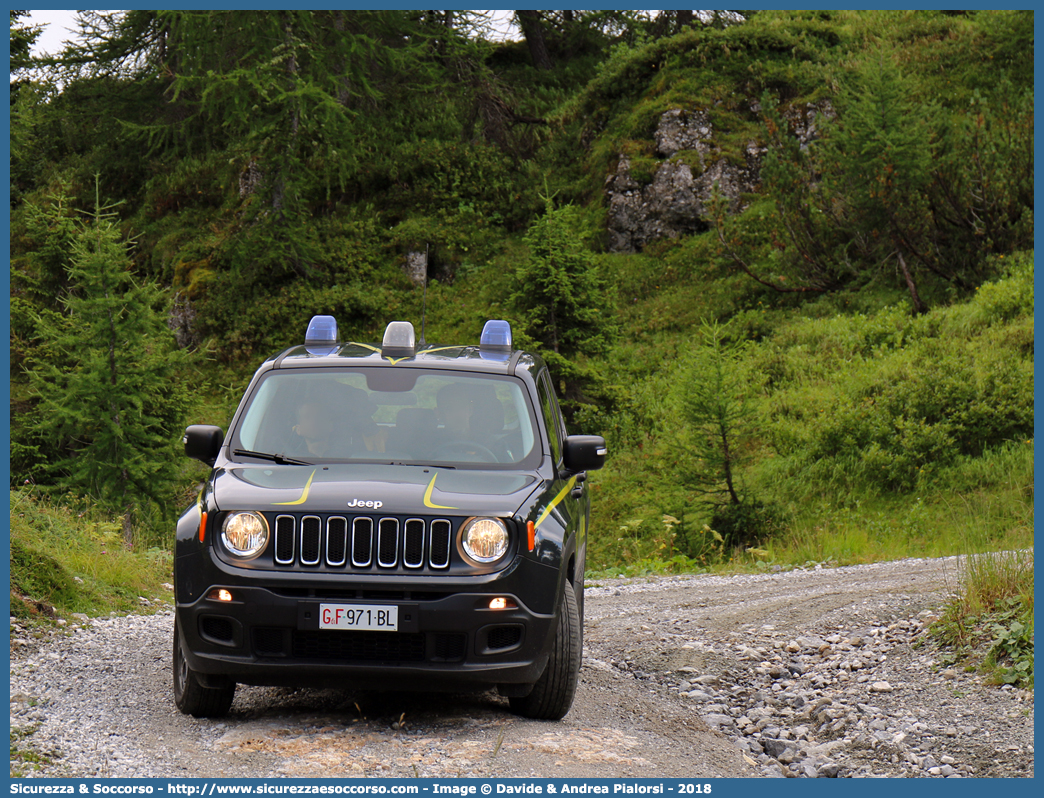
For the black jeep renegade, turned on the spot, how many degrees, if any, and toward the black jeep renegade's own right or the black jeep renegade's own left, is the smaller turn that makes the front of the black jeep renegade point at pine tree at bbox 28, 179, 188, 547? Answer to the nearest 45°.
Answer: approximately 180°

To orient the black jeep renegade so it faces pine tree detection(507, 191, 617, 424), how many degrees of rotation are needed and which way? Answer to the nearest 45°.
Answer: approximately 180°

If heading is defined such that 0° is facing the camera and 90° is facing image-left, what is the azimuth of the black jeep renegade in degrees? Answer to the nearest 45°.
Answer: approximately 0°

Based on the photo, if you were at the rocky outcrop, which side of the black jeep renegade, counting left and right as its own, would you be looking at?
back

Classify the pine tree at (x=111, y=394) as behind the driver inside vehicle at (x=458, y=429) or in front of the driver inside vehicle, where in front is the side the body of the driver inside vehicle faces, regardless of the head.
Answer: behind
